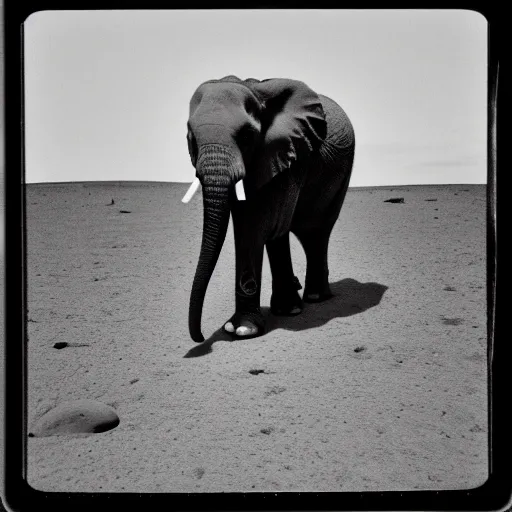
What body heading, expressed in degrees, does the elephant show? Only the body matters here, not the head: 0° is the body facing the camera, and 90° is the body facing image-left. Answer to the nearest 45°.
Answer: approximately 45°
